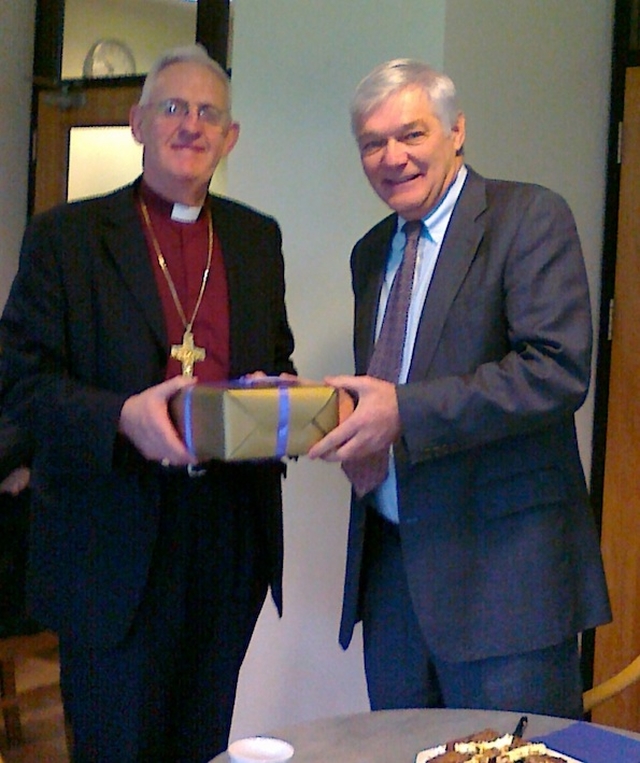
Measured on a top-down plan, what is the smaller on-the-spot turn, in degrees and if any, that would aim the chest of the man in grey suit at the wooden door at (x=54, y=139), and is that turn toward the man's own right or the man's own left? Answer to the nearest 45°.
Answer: approximately 90° to the man's own right

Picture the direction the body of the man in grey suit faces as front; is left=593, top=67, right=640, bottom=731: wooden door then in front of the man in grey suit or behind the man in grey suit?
behind

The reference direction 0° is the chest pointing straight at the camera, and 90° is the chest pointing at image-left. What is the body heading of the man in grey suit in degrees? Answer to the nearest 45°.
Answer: approximately 45°

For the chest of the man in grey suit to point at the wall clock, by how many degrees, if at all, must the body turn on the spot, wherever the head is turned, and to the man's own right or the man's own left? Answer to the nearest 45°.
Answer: approximately 90° to the man's own right

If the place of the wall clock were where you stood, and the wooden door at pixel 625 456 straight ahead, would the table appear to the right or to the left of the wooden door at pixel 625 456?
right

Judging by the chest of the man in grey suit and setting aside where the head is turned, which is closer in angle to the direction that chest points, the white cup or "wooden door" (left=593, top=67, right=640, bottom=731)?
the white cup
